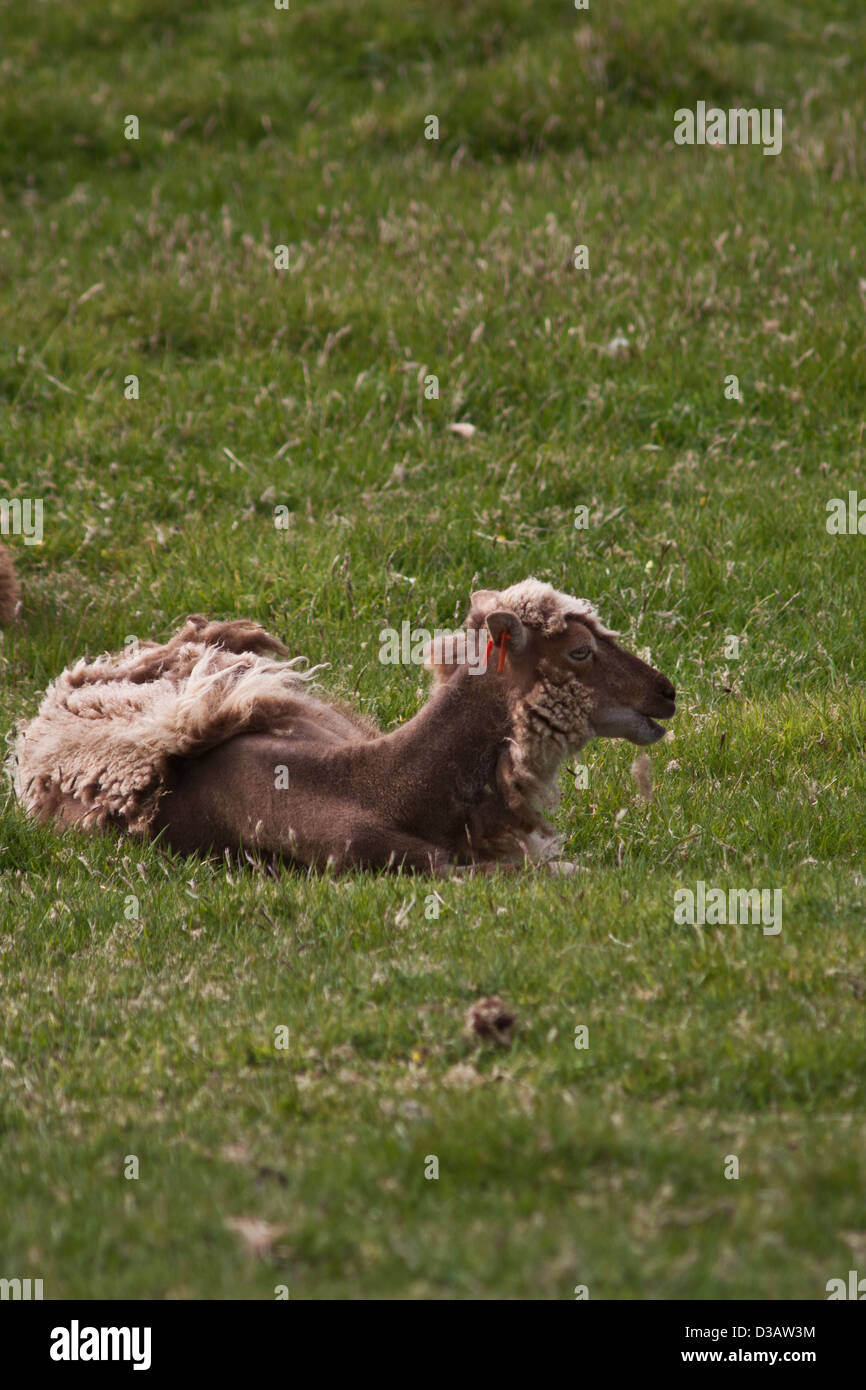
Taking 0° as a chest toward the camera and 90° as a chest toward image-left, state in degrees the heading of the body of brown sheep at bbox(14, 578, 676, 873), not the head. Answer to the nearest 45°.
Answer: approximately 270°

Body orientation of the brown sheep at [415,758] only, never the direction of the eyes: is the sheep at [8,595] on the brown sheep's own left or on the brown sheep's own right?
on the brown sheep's own left
